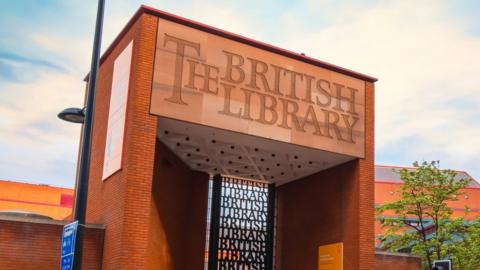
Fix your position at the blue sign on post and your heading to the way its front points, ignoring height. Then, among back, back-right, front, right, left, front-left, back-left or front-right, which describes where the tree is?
back

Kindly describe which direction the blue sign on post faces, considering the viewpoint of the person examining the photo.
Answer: facing the viewer and to the left of the viewer

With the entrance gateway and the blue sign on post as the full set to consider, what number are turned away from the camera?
0

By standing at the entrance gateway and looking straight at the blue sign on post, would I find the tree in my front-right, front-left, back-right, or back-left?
back-left

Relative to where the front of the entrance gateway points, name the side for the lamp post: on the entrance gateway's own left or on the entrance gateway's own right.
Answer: on the entrance gateway's own right

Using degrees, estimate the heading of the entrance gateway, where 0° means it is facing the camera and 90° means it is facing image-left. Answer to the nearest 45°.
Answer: approximately 315°

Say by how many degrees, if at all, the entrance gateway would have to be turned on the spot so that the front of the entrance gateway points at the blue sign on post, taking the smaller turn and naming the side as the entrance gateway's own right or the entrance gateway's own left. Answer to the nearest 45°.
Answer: approximately 45° to the entrance gateway's own right

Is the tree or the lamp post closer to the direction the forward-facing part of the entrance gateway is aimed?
the lamp post

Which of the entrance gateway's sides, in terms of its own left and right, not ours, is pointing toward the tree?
left

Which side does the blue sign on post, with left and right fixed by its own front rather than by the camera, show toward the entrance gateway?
back
